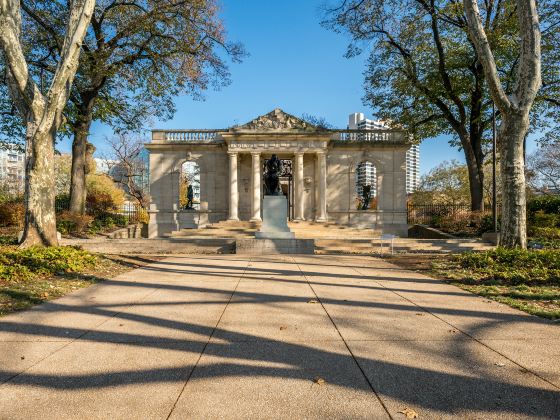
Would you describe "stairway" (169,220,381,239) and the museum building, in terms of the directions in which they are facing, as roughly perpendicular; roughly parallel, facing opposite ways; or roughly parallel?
roughly parallel

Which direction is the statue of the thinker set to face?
toward the camera

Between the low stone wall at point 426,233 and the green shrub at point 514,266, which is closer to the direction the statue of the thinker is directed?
the green shrub

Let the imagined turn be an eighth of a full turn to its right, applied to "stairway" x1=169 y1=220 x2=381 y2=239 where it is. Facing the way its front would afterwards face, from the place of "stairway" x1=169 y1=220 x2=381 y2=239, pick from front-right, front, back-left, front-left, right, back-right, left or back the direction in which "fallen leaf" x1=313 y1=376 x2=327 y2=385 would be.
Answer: front-left

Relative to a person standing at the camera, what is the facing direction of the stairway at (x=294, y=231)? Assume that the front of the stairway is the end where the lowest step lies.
facing the viewer

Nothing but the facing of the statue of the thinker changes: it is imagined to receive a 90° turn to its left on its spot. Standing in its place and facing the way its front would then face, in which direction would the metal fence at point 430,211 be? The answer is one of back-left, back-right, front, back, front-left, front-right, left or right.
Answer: front-left

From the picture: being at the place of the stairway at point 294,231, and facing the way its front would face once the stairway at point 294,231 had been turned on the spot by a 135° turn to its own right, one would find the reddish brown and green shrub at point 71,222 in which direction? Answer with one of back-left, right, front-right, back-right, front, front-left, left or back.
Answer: front-left

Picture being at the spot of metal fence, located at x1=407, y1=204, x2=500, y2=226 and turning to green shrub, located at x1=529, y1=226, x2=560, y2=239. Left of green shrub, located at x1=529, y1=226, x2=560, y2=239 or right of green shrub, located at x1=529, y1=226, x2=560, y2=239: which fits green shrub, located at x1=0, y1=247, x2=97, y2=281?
right

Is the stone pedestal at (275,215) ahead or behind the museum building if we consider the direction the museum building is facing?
ahead

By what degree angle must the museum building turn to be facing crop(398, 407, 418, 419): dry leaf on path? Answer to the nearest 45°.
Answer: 0° — it already faces it

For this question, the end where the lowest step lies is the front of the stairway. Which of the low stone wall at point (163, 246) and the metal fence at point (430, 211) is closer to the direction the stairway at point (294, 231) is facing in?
the low stone wall

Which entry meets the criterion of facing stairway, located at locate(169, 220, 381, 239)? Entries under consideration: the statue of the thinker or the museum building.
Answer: the museum building

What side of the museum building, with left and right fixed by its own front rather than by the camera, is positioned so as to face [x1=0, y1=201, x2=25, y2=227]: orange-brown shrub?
right

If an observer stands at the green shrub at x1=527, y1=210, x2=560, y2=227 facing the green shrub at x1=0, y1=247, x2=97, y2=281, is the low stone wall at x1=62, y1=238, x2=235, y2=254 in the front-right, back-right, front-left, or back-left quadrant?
front-right

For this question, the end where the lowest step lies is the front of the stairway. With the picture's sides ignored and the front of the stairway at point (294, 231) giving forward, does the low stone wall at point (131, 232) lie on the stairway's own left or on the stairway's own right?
on the stairway's own right

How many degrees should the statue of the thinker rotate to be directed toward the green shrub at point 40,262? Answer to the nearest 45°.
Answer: approximately 45° to its right

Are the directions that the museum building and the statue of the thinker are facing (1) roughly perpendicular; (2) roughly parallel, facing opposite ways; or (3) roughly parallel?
roughly parallel

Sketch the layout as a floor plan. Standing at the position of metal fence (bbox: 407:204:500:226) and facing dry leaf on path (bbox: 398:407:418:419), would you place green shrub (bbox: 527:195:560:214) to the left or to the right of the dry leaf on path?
left
